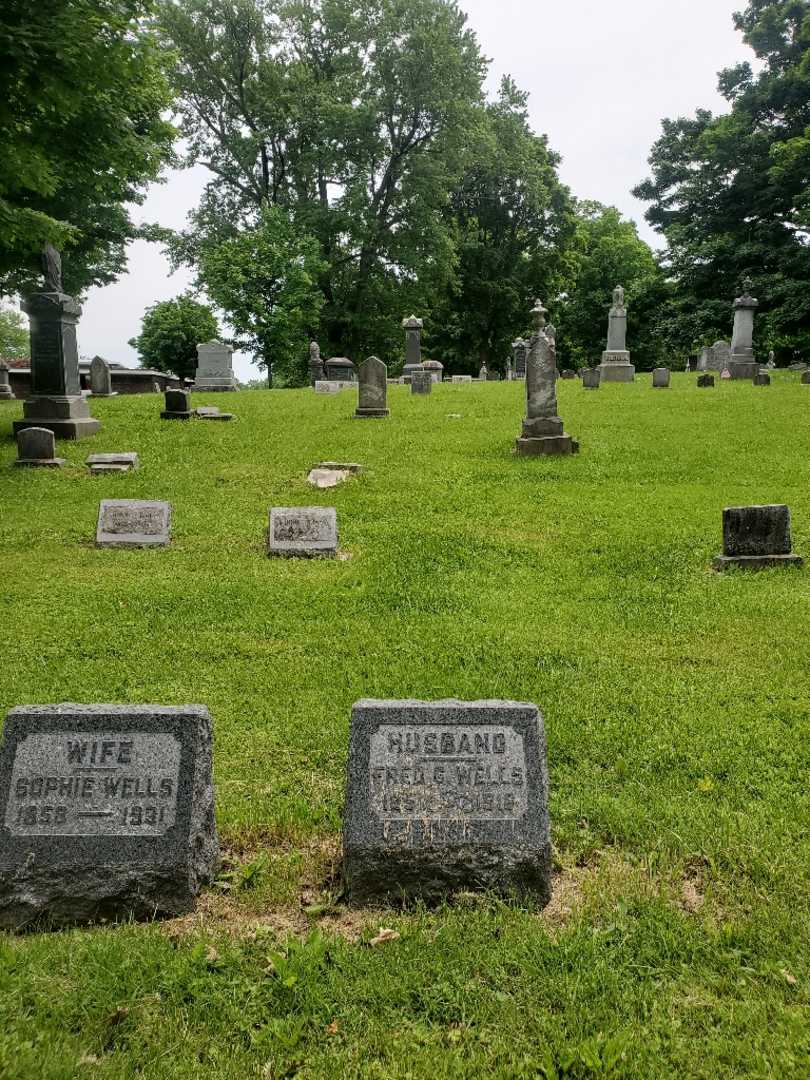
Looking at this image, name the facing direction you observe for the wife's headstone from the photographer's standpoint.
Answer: facing the viewer

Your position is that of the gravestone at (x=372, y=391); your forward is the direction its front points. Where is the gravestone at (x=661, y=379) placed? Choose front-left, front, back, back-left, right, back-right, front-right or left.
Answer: back-left

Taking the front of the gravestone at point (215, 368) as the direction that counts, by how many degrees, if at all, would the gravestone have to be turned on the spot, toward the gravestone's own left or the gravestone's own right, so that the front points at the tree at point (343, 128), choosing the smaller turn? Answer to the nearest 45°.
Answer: approximately 135° to the gravestone's own left

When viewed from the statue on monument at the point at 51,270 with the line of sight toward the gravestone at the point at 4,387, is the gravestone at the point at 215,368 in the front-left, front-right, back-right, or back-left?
front-right

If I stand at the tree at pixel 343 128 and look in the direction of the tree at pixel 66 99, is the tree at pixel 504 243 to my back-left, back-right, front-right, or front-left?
back-left

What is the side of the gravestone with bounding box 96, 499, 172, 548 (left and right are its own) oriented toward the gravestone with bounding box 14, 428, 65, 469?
back

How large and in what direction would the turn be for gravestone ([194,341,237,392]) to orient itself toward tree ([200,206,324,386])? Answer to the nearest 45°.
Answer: approximately 180°

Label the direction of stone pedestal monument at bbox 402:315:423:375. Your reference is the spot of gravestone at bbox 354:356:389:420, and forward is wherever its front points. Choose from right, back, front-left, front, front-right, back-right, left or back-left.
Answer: back

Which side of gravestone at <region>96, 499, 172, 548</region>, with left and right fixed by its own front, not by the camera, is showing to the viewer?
front

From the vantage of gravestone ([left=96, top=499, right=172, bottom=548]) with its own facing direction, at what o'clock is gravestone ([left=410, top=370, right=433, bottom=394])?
gravestone ([left=410, top=370, right=433, bottom=394]) is roughly at 7 o'clock from gravestone ([left=96, top=499, right=172, bottom=548]).

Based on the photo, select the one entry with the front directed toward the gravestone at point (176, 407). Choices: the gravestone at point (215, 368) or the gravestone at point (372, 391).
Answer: the gravestone at point (215, 368)

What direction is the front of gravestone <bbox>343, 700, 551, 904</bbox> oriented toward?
toward the camera

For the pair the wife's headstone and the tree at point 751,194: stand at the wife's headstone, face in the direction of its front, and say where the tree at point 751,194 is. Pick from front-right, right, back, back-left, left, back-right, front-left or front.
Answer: back-left

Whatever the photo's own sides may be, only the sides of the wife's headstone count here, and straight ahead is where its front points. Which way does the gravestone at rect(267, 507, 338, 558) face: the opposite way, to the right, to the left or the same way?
the same way

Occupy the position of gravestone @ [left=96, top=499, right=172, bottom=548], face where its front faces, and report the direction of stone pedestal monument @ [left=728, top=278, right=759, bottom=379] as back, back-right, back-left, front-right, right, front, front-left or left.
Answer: back-left

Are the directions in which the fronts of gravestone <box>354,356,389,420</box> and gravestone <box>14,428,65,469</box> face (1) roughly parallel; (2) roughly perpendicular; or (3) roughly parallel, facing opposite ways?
roughly parallel

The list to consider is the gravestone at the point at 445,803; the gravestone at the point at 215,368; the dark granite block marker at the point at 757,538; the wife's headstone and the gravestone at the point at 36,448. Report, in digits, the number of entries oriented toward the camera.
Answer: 5

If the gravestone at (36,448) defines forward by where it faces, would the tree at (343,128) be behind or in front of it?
behind

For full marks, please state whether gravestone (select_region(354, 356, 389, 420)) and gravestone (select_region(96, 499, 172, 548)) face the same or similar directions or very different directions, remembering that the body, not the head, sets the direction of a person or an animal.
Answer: same or similar directions

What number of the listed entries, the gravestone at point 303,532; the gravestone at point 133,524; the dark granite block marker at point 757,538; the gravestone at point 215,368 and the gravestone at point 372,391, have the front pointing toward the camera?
5

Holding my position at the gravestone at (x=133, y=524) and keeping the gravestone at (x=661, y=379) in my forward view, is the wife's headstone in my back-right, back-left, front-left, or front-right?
back-right

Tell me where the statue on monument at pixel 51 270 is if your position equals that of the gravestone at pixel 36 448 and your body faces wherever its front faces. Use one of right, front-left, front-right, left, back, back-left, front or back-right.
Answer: back
